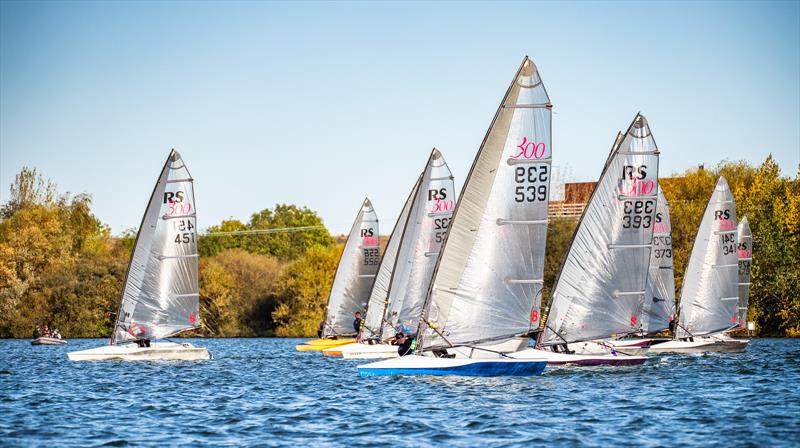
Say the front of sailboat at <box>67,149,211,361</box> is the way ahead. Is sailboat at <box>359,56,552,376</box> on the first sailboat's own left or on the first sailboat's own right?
on the first sailboat's own left

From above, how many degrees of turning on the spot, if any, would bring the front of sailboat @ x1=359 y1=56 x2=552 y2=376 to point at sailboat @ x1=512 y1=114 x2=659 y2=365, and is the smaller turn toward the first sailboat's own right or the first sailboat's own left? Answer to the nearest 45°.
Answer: approximately 135° to the first sailboat's own right

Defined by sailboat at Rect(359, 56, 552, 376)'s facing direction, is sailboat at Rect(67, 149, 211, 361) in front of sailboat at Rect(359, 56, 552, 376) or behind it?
in front

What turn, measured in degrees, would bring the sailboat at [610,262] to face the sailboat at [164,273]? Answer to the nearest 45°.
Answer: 0° — it already faces it

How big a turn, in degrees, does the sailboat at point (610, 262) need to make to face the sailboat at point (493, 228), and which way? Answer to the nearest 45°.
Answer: approximately 45° to its left

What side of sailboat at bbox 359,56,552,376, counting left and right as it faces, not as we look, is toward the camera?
left
